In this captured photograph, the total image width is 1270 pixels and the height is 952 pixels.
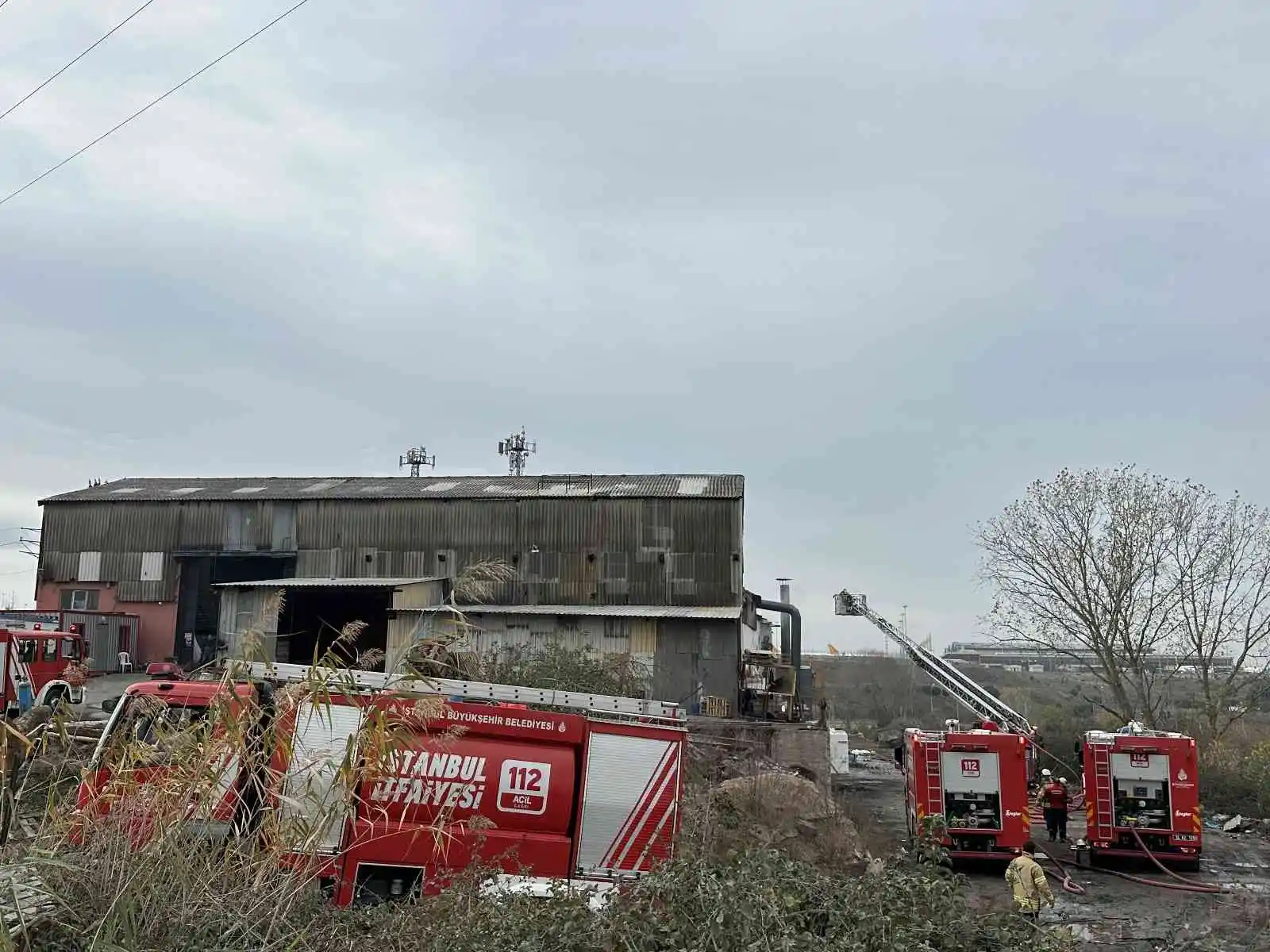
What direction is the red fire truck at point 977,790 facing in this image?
away from the camera

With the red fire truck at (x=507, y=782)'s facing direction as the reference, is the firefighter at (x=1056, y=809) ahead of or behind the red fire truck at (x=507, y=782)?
behind

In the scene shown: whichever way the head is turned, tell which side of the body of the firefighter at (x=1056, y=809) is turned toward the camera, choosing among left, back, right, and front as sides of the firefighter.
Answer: back

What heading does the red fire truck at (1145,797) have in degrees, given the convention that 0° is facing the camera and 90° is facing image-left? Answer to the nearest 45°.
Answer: approximately 180°

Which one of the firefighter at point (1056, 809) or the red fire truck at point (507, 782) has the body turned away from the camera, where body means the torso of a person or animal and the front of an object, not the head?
the firefighter

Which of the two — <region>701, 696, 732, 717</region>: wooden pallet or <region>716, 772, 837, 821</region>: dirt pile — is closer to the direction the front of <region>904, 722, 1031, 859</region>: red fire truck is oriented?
the wooden pallet

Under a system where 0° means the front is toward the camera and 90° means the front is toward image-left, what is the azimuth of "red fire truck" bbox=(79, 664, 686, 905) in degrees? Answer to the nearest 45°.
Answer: approximately 90°

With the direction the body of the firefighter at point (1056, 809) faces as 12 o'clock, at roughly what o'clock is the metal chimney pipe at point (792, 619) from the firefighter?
The metal chimney pipe is roughly at 11 o'clock from the firefighter.
